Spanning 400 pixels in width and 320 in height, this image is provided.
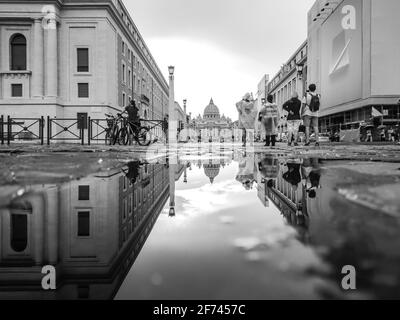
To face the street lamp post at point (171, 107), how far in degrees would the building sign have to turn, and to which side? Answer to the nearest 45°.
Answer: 0° — it already faces it

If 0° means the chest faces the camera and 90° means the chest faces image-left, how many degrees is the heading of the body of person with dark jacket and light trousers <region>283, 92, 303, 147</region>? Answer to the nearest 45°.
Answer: approximately 180°

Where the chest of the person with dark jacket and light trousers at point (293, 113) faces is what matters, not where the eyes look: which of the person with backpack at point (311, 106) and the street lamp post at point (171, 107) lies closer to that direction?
the street lamp post

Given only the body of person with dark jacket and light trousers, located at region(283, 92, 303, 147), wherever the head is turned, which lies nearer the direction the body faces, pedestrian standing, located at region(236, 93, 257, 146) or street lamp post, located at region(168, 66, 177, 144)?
the street lamp post

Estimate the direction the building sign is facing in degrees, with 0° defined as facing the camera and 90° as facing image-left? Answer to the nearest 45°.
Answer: approximately 45°

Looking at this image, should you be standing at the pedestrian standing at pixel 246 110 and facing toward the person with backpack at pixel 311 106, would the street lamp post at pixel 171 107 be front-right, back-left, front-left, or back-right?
back-left

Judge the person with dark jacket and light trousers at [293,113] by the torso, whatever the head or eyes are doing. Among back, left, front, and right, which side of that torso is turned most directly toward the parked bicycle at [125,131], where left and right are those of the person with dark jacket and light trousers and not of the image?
left
